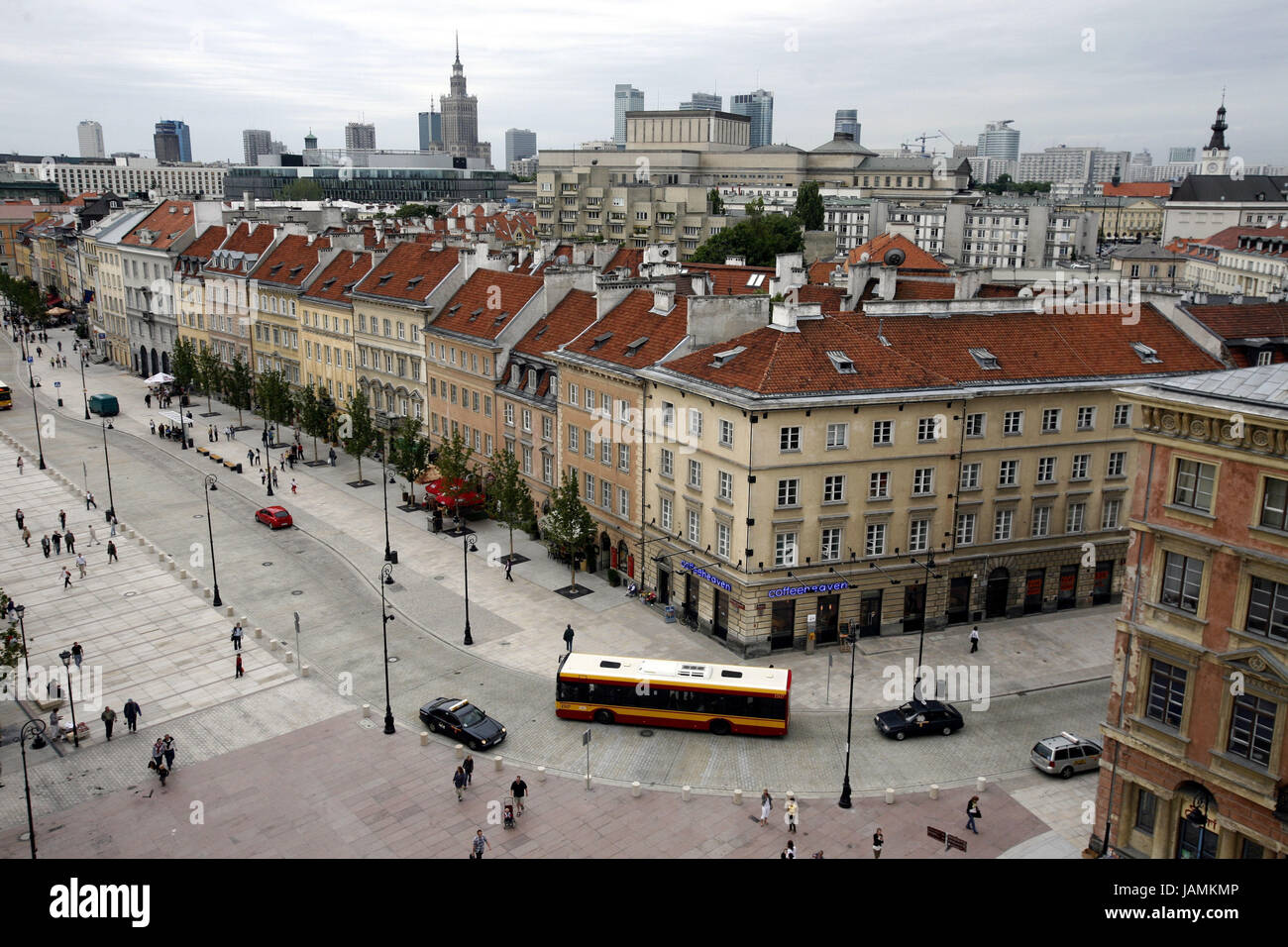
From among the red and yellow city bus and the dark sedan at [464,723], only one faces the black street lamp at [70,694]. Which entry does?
the red and yellow city bus

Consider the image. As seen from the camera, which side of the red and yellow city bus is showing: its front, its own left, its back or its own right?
left

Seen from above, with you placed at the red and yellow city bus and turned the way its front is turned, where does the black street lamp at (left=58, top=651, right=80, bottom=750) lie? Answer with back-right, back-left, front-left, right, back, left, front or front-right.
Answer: front

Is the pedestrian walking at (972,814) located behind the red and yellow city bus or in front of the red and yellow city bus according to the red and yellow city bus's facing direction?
behind

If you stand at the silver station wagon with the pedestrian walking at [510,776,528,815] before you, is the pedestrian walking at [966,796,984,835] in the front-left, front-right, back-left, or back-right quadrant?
front-left

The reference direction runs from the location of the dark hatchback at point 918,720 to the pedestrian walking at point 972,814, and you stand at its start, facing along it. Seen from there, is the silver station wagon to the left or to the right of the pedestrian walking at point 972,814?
left

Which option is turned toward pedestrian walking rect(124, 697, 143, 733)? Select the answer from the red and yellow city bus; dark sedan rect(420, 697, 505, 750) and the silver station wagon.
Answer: the red and yellow city bus

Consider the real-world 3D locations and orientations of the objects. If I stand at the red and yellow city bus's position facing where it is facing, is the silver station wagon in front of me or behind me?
behind

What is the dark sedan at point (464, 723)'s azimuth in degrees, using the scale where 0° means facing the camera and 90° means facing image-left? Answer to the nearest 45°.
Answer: approximately 315°

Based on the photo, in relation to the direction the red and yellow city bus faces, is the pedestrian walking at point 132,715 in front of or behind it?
in front

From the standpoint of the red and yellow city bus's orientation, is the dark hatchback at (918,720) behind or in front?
behind

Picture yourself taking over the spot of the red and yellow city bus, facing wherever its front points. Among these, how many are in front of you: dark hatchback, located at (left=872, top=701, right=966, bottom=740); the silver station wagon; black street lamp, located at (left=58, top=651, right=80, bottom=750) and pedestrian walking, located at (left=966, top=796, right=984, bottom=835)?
1

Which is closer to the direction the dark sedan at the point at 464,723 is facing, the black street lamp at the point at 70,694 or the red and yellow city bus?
the red and yellow city bus
